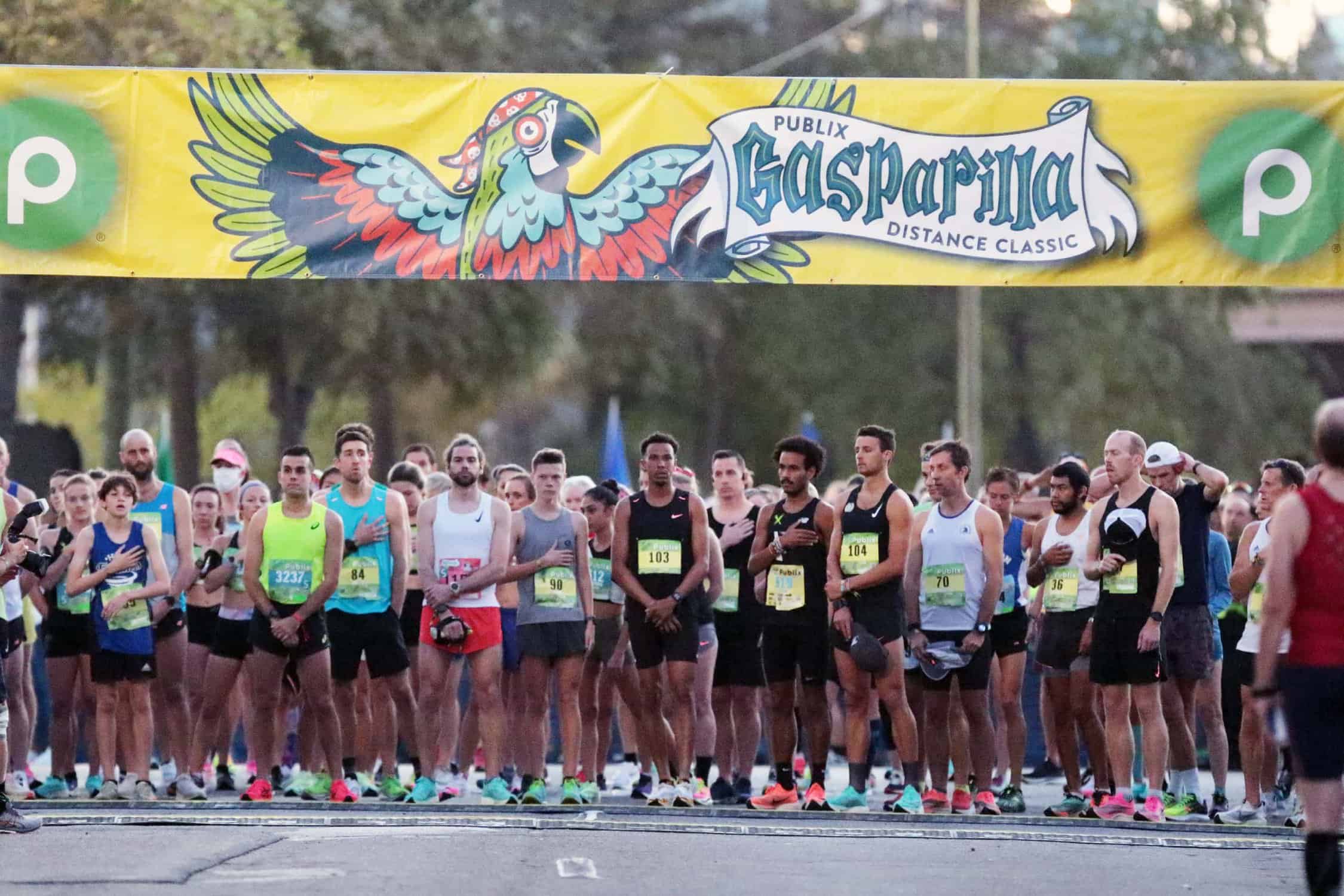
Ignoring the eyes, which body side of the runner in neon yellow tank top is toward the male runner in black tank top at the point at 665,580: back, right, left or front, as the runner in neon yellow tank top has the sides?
left

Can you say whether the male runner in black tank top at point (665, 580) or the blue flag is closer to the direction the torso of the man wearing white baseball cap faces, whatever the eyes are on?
the male runner in black tank top

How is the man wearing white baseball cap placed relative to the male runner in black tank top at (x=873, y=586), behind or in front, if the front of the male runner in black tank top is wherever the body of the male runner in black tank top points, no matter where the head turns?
behind

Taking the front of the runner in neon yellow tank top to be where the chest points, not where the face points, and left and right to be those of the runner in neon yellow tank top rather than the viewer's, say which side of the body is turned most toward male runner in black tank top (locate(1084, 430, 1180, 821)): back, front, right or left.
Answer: left

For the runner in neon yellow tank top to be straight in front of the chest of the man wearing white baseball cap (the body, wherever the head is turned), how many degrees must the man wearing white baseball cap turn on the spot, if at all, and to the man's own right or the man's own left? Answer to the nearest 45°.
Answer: approximately 45° to the man's own right

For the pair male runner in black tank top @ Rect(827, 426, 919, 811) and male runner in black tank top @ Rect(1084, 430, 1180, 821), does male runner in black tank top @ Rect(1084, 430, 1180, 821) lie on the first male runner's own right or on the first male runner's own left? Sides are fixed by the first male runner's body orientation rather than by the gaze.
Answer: on the first male runner's own left

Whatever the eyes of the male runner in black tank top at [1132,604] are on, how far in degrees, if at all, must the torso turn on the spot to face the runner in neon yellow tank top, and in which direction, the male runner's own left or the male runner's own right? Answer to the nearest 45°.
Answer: approximately 45° to the male runner's own right

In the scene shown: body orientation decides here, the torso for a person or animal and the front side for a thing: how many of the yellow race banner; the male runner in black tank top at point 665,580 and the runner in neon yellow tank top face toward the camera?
3

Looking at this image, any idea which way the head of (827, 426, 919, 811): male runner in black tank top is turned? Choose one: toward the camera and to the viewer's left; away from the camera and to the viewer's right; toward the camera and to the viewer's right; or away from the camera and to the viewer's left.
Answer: toward the camera and to the viewer's left

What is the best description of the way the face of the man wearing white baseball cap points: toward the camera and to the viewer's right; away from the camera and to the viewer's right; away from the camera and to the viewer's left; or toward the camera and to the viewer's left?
toward the camera and to the viewer's left

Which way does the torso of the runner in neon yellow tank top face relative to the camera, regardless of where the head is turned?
toward the camera

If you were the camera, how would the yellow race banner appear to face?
facing the viewer

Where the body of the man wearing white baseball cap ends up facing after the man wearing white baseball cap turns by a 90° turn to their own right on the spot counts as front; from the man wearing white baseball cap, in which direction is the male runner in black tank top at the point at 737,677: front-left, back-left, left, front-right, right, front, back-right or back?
front-left

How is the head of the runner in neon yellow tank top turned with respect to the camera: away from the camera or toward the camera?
toward the camera

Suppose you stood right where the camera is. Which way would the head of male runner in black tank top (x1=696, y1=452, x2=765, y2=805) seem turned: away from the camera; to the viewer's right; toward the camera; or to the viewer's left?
toward the camera

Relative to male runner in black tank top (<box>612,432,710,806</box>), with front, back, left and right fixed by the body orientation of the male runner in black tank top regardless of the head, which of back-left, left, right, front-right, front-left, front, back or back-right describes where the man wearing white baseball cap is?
left
